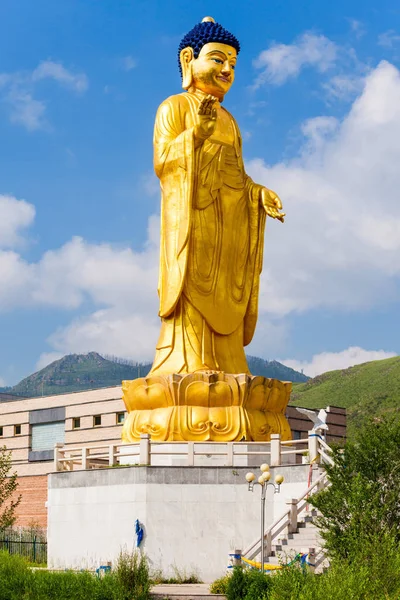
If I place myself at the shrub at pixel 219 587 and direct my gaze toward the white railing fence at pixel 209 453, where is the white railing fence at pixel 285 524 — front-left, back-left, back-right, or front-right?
front-right

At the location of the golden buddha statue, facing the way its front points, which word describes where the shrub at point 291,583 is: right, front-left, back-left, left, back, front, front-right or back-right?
front-right

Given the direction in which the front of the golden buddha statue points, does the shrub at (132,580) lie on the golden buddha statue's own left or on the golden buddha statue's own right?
on the golden buddha statue's own right

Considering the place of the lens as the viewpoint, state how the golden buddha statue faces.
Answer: facing the viewer and to the right of the viewer

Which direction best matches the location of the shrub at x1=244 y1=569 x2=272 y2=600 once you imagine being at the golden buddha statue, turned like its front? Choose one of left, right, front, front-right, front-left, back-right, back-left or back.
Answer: front-right

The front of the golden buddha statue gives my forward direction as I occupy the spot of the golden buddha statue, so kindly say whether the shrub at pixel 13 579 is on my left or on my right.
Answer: on my right
